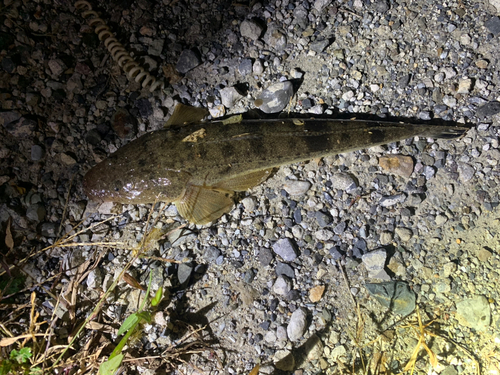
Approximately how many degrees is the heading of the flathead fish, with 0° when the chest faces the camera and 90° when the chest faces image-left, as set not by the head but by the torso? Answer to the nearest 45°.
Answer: approximately 90°

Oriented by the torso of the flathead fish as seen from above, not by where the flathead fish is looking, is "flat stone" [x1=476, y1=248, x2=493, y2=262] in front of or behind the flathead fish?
behind
